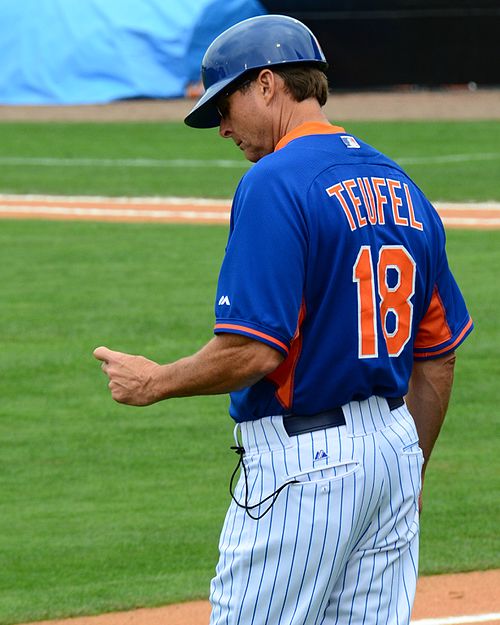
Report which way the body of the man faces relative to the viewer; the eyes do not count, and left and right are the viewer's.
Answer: facing away from the viewer and to the left of the viewer

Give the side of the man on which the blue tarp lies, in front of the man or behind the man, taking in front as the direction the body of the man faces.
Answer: in front

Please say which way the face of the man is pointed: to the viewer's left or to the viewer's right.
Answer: to the viewer's left
